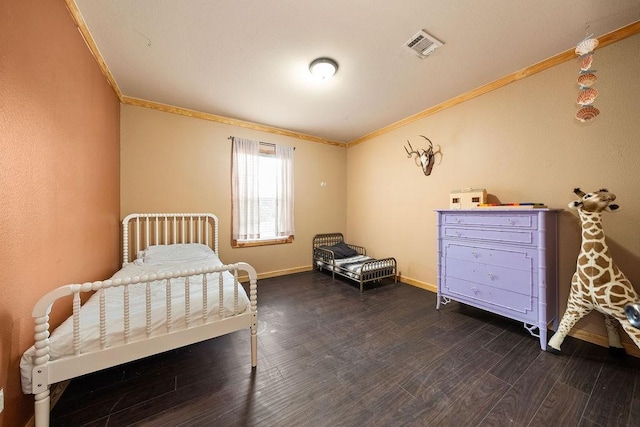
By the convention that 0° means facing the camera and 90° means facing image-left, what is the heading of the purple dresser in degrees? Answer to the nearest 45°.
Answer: approximately 45°

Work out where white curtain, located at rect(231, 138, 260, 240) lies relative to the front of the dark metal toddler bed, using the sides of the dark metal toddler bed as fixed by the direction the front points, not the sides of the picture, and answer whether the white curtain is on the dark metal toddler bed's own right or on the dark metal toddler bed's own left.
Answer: on the dark metal toddler bed's own right

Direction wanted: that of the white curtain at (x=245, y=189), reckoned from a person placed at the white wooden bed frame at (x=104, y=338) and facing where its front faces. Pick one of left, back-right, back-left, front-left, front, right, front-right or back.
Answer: back-left

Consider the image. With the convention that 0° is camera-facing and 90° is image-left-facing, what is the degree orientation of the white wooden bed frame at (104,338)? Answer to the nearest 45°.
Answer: approximately 0°

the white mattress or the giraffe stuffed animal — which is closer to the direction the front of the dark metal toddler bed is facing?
the giraffe stuffed animal

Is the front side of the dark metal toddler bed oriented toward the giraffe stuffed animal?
yes

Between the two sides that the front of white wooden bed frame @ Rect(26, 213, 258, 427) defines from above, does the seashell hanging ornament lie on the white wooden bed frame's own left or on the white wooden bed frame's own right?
on the white wooden bed frame's own left

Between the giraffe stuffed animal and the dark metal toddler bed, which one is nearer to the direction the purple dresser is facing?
the dark metal toddler bed

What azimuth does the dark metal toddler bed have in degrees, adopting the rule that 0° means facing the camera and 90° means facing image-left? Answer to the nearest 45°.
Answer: approximately 315°
